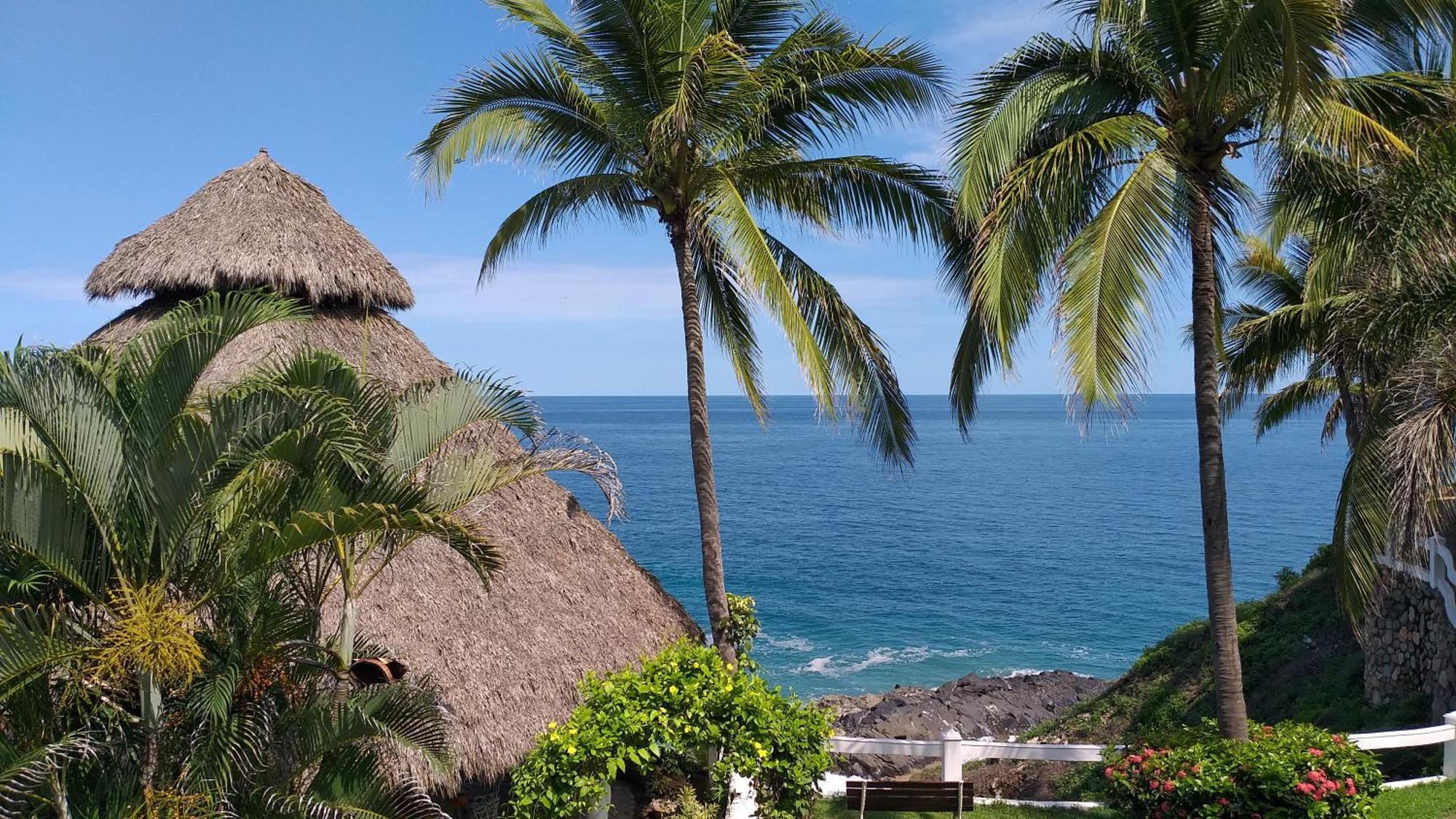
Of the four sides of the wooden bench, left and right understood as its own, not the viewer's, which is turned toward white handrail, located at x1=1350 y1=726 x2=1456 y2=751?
right

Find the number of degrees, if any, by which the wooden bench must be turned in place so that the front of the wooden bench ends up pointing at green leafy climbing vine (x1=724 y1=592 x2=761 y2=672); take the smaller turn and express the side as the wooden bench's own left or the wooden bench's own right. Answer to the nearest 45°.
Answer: approximately 45° to the wooden bench's own left

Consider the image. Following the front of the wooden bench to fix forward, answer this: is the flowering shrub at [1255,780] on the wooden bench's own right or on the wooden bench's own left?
on the wooden bench's own right

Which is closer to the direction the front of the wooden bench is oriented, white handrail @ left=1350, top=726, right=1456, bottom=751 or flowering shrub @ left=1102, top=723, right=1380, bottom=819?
the white handrail

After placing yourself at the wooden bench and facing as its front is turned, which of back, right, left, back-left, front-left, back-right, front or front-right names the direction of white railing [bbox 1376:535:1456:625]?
front-right

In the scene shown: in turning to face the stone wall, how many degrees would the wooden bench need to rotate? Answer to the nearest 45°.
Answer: approximately 45° to its right

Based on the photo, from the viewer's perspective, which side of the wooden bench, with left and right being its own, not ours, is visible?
back
